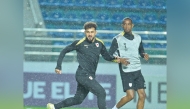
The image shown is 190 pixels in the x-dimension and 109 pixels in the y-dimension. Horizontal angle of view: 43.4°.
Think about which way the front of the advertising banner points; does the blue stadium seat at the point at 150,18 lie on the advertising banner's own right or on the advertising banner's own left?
on the advertising banner's own left

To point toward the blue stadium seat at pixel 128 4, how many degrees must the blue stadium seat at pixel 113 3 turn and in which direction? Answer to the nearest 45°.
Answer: approximately 90° to its left

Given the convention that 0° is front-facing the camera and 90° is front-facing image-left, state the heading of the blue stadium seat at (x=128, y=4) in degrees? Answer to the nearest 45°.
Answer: approximately 0°

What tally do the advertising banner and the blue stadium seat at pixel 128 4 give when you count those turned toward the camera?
2

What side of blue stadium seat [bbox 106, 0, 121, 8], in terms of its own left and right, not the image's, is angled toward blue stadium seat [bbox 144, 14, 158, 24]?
left

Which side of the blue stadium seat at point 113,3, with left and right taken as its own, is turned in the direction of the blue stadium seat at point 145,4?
left

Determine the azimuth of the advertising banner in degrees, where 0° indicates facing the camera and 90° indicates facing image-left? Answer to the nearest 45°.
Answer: approximately 0°
